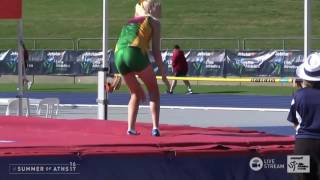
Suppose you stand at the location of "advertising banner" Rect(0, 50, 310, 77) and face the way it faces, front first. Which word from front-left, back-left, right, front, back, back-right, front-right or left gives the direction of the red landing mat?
front

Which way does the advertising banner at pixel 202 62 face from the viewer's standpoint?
toward the camera

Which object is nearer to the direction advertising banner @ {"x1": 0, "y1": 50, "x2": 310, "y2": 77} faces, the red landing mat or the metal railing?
the red landing mat

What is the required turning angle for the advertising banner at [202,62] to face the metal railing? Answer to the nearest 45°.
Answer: approximately 180°
